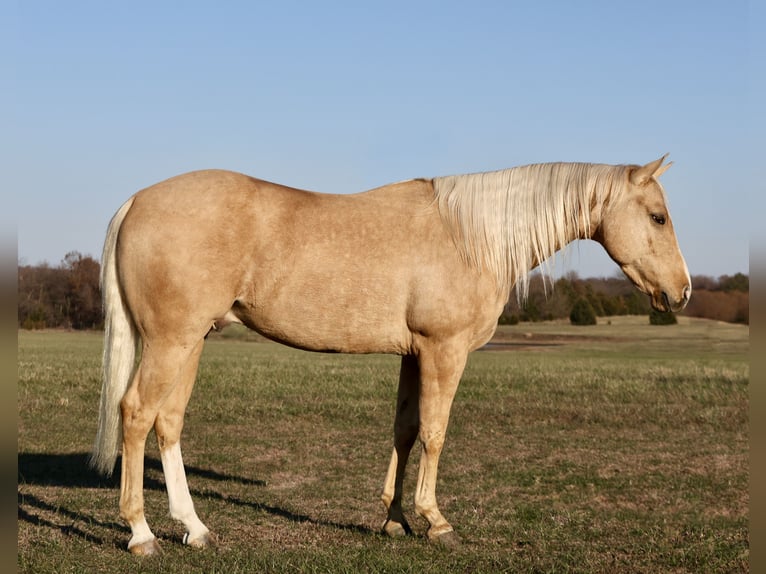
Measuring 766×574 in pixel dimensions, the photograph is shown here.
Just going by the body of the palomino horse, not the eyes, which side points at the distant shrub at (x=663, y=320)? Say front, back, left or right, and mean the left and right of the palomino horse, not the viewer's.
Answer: left

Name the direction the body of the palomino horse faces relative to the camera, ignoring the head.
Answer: to the viewer's right
